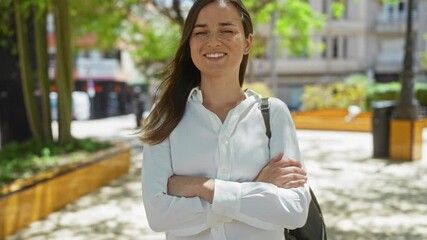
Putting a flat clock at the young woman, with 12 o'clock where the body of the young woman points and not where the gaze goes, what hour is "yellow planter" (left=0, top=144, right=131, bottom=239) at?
The yellow planter is roughly at 5 o'clock from the young woman.

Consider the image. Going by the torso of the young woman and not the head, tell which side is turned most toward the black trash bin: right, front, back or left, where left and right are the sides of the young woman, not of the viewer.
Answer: back

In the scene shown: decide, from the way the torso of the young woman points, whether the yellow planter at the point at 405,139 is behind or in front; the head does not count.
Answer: behind

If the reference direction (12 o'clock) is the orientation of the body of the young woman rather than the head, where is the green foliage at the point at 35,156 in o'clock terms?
The green foliage is roughly at 5 o'clock from the young woman.

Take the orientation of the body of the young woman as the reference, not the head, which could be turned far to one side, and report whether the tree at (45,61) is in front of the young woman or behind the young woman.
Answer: behind

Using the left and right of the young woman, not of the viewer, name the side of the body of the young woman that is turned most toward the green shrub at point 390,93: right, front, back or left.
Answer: back

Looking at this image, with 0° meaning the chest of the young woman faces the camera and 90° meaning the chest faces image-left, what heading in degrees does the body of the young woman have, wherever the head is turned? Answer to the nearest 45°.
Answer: approximately 0°

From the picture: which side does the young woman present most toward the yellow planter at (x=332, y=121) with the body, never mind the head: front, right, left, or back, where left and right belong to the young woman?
back
